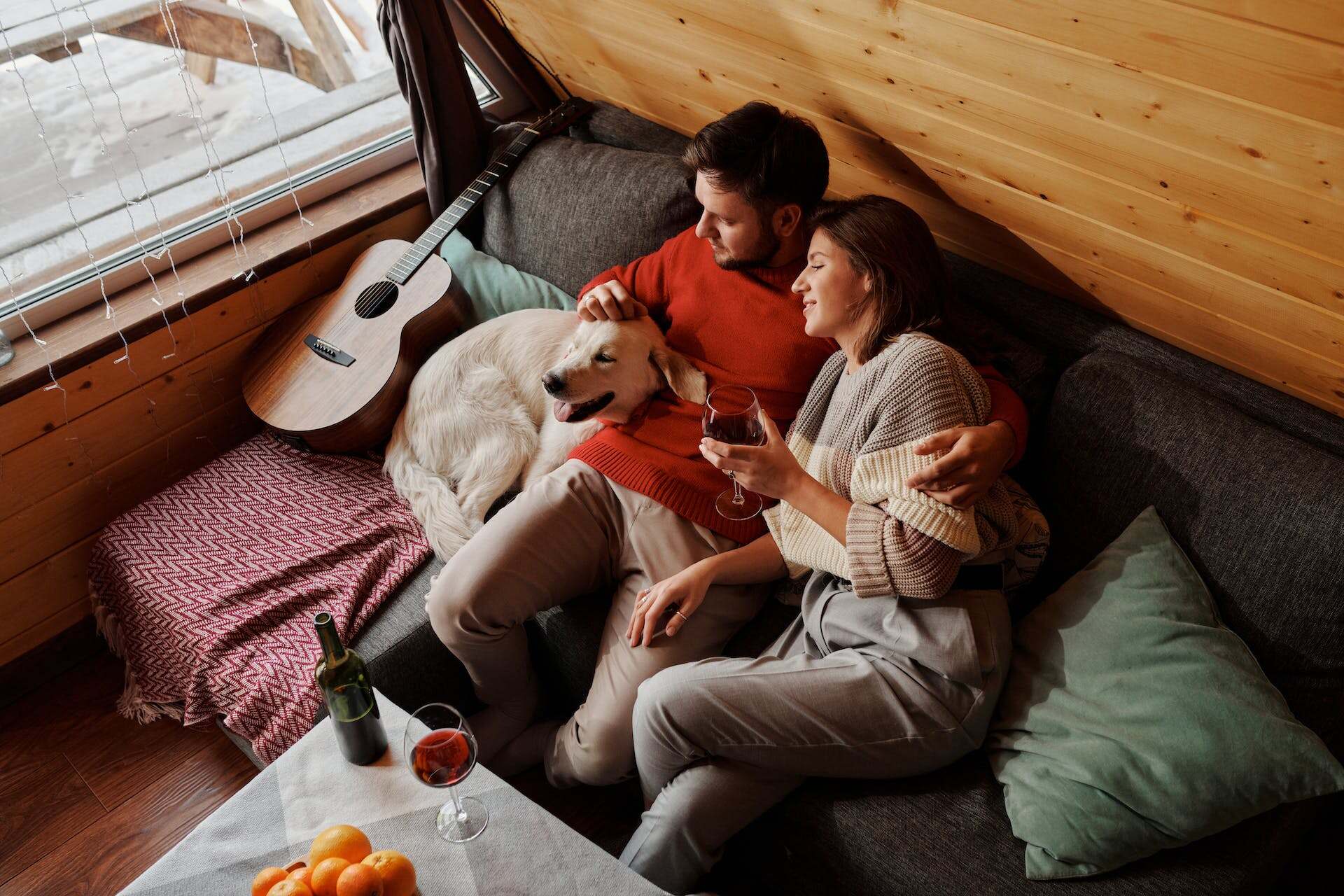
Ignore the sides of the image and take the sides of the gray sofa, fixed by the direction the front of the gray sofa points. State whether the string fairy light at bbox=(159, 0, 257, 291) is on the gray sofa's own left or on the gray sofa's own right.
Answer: on the gray sofa's own right

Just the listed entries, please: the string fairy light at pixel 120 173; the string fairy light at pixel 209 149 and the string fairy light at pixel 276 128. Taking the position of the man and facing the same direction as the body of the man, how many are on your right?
3

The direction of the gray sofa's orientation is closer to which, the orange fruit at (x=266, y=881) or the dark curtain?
the orange fruit

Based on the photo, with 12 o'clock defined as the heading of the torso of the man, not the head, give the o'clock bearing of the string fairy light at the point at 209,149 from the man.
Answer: The string fairy light is roughly at 3 o'clock from the man.

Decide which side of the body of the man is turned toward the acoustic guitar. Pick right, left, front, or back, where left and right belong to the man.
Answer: right

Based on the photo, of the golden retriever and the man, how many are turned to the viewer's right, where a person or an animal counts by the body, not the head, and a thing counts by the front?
1

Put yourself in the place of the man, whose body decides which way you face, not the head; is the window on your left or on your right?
on your right

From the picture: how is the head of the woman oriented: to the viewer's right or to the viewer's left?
to the viewer's left

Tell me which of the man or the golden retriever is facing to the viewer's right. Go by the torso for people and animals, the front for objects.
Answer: the golden retriever

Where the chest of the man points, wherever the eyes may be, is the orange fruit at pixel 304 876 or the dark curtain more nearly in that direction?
the orange fruit

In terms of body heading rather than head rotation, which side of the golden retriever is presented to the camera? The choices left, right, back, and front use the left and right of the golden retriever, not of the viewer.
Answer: right
